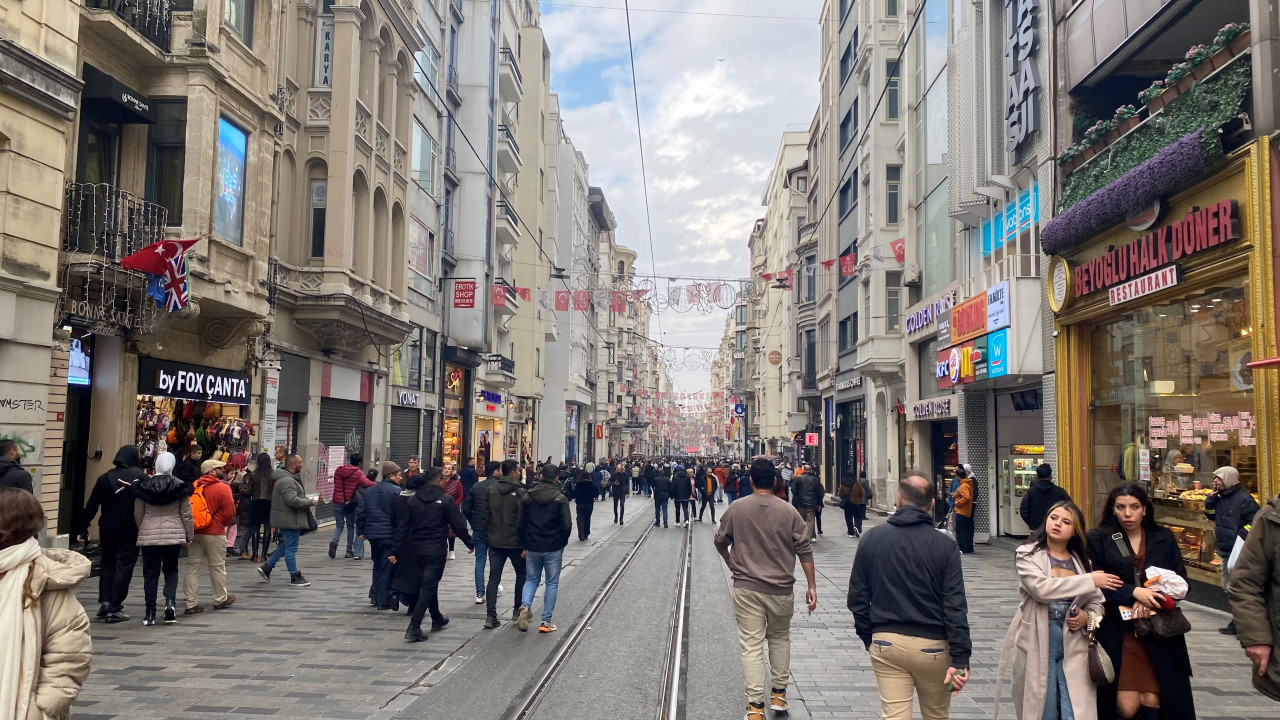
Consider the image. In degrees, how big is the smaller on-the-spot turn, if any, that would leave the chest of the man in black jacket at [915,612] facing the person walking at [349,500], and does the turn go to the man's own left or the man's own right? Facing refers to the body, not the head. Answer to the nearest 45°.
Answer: approximately 45° to the man's own left

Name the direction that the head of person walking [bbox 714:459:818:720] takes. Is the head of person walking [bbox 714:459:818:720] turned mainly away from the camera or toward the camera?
away from the camera

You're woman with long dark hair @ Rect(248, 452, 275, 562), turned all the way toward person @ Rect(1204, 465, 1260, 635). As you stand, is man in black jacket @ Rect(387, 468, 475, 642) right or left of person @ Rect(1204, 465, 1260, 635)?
right

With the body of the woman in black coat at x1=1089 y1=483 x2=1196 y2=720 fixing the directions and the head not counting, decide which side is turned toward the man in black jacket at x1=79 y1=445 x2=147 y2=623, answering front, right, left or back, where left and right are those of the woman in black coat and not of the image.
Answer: right

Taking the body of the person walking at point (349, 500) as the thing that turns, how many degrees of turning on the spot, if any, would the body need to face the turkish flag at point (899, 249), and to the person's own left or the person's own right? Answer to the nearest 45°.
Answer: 0° — they already face it

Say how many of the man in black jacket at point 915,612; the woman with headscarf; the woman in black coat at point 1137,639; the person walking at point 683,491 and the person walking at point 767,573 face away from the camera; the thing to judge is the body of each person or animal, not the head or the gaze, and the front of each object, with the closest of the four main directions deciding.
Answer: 4

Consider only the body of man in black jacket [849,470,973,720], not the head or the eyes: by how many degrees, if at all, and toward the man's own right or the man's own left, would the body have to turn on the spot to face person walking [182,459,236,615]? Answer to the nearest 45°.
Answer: approximately 45° to the man's own left

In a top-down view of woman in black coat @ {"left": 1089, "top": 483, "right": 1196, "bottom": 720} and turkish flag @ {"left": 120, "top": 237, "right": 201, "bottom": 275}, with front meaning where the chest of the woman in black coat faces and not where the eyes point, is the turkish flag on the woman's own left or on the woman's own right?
on the woman's own right

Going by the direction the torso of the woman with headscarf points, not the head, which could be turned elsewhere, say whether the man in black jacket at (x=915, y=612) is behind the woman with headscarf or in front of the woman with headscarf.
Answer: behind

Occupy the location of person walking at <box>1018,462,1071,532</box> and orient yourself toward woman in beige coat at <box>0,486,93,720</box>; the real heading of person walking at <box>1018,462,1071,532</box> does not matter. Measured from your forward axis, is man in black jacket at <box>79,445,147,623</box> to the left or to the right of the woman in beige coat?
right

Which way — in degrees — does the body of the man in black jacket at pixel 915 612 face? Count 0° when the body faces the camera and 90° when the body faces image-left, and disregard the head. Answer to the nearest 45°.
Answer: approximately 180°

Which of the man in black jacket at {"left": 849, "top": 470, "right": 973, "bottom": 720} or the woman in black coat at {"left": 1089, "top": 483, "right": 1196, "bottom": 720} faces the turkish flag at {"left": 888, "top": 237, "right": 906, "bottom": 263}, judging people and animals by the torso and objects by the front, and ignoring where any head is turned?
the man in black jacket

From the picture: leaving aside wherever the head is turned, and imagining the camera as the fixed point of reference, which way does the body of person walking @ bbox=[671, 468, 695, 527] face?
away from the camera

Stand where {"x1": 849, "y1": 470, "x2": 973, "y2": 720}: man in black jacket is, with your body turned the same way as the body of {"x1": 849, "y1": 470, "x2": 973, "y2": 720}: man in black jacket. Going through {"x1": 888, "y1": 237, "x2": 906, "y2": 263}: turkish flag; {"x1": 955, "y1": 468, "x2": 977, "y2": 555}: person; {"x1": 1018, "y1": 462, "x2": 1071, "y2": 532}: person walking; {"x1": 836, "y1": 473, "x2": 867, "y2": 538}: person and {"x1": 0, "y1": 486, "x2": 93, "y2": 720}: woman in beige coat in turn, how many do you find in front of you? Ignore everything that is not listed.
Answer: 4

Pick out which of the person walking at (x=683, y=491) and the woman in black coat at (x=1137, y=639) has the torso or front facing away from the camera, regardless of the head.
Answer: the person walking

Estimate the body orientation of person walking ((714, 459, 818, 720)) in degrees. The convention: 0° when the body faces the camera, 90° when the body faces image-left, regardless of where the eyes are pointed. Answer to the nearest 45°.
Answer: approximately 180°
